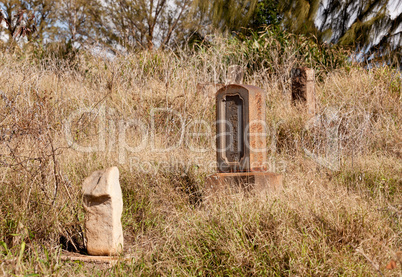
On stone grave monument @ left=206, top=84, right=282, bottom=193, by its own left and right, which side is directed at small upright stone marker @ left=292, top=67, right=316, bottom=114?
back

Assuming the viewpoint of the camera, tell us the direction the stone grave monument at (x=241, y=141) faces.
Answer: facing the viewer and to the left of the viewer

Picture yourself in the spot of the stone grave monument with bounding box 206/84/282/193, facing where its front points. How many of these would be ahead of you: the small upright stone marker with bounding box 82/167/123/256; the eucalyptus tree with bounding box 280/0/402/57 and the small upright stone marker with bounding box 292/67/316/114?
1

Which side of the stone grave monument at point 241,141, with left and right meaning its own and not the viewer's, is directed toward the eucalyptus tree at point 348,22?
back

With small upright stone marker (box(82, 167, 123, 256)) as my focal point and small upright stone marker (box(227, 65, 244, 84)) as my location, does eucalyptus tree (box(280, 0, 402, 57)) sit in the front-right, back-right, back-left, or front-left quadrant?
back-left

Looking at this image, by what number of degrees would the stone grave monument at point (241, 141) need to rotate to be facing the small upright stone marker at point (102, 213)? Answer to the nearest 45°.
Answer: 0° — it already faces it

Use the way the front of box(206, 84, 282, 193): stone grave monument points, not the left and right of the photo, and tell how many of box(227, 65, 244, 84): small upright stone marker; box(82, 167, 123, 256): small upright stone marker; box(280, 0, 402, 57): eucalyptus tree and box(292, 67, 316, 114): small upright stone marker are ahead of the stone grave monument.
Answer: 1

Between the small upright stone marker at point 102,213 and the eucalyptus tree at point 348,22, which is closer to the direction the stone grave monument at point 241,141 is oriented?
the small upright stone marker

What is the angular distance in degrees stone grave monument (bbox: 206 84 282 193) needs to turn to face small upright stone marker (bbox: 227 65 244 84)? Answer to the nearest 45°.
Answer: approximately 135° to its right

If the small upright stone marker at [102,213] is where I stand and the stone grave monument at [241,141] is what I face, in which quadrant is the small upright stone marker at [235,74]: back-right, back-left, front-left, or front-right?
front-left
